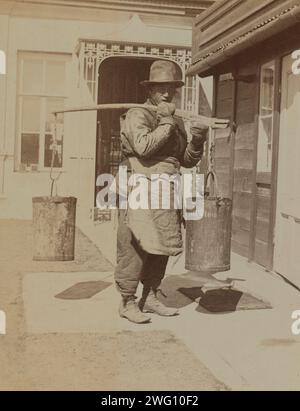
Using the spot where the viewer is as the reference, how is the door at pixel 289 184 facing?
facing the viewer and to the left of the viewer

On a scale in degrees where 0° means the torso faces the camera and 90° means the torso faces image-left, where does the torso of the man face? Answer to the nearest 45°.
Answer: approximately 315°

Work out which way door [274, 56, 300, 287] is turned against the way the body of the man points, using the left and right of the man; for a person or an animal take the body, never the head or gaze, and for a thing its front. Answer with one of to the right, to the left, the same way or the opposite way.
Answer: to the right

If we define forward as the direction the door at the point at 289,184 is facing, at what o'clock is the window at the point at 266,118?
The window is roughly at 4 o'clock from the door.

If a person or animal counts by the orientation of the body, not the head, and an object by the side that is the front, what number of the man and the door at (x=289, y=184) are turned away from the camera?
0

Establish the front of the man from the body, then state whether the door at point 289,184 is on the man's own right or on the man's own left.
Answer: on the man's own left
